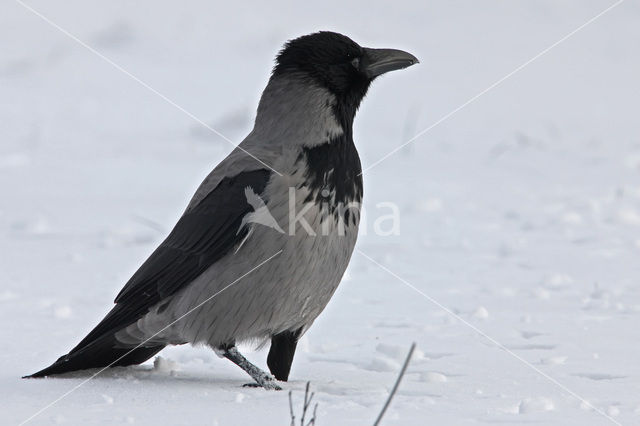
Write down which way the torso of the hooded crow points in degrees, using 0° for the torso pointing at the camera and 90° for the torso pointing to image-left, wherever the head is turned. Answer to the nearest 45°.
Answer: approximately 270°
